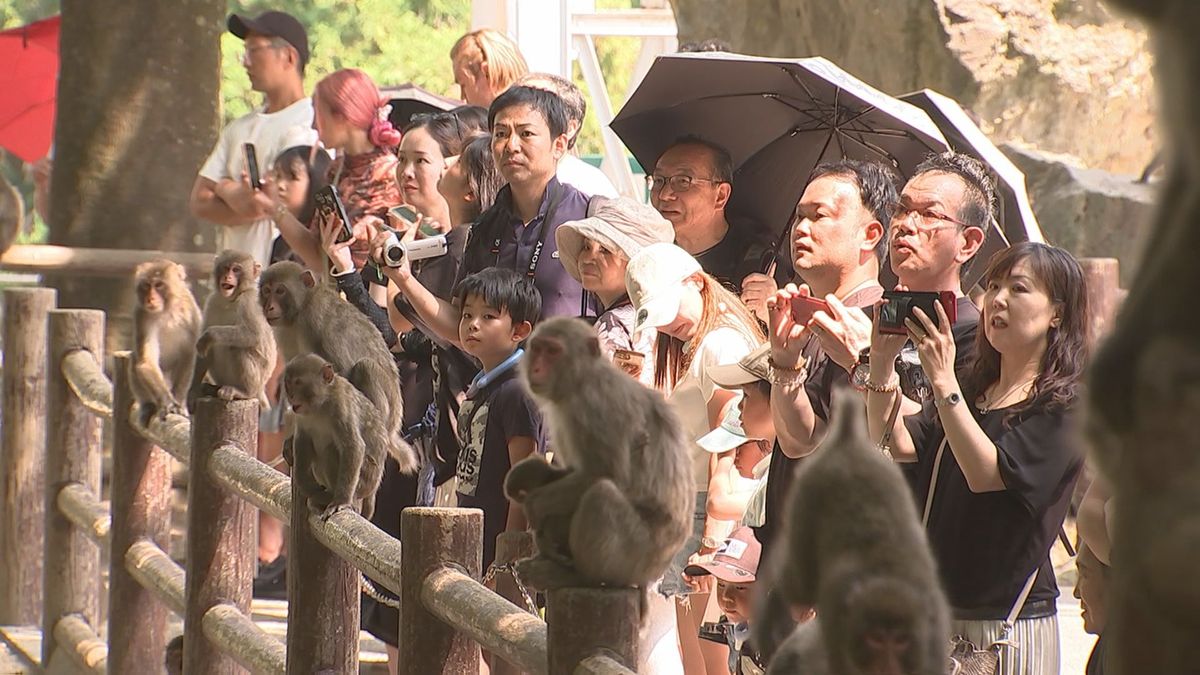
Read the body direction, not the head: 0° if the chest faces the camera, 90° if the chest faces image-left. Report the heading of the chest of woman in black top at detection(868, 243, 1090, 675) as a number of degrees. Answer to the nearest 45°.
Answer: approximately 45°

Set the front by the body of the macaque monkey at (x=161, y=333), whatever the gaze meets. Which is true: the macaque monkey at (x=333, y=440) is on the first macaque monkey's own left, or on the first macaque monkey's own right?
on the first macaque monkey's own left

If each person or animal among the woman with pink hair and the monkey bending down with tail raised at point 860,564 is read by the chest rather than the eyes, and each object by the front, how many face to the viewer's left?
1

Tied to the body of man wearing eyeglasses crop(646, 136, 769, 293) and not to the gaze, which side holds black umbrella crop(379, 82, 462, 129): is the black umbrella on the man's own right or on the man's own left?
on the man's own right

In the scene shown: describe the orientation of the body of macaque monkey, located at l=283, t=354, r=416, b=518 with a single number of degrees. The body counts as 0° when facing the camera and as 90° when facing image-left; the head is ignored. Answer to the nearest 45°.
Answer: approximately 45°

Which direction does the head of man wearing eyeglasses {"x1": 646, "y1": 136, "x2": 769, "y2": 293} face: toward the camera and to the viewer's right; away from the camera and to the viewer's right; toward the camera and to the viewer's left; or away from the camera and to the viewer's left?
toward the camera and to the viewer's left

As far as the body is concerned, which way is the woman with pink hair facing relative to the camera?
to the viewer's left

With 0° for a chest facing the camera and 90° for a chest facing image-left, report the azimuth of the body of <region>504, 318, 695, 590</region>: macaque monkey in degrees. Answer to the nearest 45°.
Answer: approximately 90°
